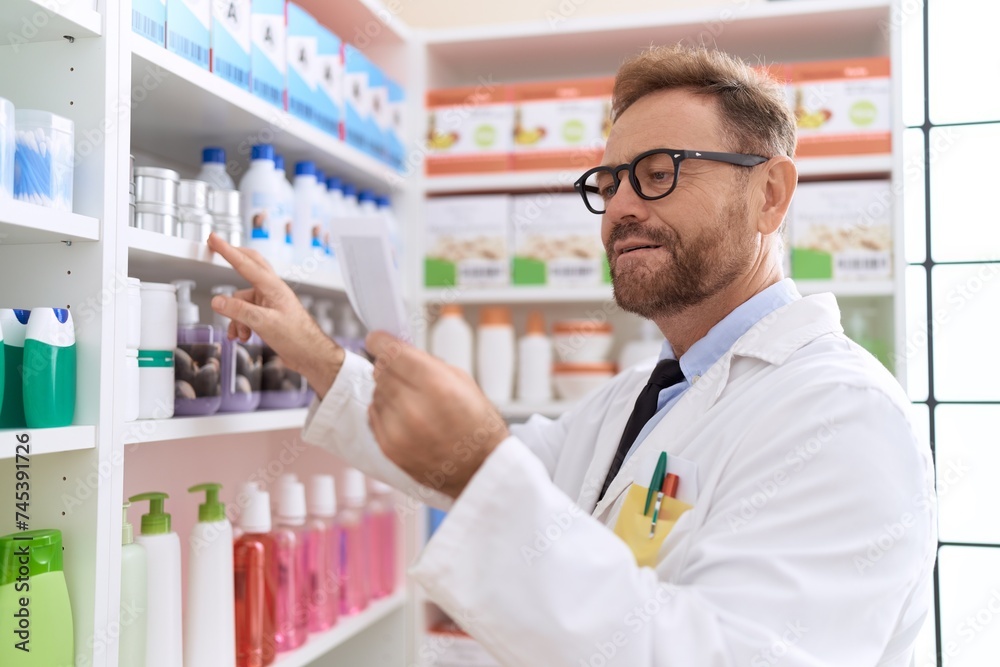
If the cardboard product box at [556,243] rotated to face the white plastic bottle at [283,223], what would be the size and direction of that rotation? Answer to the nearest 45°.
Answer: approximately 45° to its right

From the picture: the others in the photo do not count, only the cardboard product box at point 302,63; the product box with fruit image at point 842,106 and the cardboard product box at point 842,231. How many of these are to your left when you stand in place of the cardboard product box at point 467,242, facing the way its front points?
2

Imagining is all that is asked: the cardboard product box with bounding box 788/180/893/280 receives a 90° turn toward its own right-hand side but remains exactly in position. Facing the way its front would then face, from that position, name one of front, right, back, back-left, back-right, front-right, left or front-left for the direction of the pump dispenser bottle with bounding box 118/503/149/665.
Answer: front-left

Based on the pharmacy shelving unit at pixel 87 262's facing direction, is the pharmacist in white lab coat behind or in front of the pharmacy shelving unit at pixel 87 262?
in front

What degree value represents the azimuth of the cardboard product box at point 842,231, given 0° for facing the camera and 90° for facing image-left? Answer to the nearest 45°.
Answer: approximately 0°

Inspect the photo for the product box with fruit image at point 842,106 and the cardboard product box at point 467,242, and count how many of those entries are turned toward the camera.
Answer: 2

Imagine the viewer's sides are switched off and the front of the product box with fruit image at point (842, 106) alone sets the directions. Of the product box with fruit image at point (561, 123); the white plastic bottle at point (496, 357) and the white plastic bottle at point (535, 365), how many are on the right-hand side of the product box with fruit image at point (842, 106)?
3

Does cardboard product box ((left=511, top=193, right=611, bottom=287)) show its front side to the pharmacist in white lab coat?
yes
